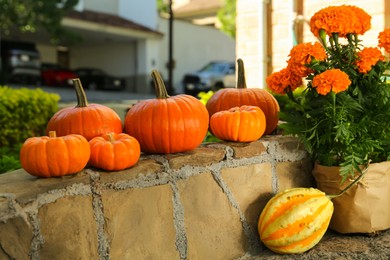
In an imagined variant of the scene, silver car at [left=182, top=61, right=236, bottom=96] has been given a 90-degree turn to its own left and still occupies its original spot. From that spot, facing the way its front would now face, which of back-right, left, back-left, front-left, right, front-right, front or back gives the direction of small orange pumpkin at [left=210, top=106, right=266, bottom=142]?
front-right

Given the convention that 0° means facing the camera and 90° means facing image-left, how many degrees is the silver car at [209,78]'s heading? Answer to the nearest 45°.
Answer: approximately 45°
